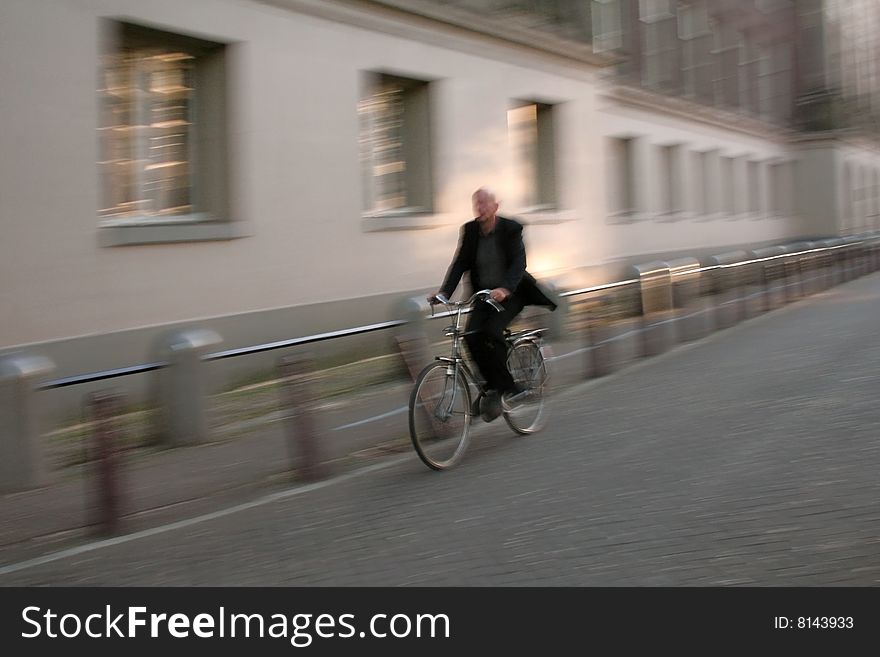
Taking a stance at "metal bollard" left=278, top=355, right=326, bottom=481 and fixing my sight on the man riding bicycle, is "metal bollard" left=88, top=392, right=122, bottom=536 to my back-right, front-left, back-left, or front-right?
back-right

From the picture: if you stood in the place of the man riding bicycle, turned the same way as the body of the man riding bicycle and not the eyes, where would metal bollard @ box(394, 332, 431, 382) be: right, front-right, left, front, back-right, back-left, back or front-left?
right

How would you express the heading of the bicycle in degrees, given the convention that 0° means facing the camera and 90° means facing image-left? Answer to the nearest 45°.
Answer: approximately 45°

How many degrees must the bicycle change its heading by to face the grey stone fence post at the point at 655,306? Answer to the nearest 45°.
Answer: approximately 135° to its right

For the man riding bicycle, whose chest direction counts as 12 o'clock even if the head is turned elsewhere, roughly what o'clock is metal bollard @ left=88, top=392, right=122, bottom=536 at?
The metal bollard is roughly at 12 o'clock from the man riding bicycle.

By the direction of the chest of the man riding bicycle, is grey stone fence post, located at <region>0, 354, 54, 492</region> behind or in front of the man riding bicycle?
in front

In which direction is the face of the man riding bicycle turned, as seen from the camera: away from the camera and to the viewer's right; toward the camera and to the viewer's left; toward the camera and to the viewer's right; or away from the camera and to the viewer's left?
toward the camera and to the viewer's left

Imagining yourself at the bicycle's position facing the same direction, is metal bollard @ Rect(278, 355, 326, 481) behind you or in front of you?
in front
